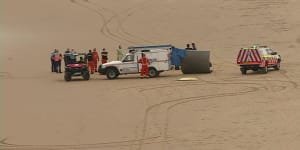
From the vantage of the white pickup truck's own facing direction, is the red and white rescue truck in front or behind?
behind

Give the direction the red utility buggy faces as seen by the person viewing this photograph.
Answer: facing the viewer and to the left of the viewer

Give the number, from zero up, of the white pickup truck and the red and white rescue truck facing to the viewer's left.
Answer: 1

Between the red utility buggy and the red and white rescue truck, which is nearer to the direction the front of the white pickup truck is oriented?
the red utility buggy

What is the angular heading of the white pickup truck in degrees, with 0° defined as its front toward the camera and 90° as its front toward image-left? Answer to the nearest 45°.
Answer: approximately 90°

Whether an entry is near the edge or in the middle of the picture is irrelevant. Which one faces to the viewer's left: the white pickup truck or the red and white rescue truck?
the white pickup truck

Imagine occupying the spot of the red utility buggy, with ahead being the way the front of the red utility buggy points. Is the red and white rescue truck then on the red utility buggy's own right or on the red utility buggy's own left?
on the red utility buggy's own left

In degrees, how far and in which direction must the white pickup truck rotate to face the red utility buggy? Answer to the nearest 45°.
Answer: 0° — it already faces it

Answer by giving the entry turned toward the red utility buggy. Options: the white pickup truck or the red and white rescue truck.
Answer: the white pickup truck
